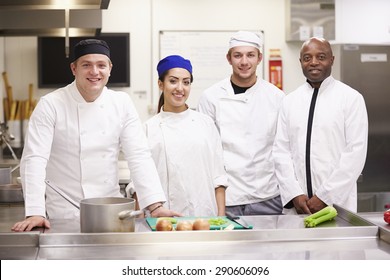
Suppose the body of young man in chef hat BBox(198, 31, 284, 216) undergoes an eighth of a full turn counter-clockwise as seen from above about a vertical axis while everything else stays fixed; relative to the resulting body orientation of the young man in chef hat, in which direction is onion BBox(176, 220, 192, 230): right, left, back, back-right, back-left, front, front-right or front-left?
front-right

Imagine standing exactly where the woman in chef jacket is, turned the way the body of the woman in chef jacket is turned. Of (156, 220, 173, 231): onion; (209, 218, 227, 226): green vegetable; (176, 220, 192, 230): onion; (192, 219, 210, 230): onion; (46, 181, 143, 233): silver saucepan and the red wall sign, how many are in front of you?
5

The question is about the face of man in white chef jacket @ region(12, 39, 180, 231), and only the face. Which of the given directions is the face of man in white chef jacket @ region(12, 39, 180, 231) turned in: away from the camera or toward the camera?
toward the camera

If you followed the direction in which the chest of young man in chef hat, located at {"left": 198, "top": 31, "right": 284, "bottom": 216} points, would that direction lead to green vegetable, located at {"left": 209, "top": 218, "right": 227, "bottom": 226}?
yes

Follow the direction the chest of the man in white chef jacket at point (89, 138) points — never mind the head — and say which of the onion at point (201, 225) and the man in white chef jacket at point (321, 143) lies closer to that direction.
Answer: the onion

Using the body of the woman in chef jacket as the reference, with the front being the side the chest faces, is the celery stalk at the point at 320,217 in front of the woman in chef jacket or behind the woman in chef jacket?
in front

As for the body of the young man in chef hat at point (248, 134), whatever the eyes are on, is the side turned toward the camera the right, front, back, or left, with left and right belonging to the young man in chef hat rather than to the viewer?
front

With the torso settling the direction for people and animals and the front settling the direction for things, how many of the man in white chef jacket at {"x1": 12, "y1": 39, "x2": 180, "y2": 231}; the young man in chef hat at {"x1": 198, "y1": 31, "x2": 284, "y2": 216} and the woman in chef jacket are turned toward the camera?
3

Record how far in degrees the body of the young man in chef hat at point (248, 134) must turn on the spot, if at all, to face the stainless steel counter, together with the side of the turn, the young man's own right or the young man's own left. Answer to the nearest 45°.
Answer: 0° — they already face it

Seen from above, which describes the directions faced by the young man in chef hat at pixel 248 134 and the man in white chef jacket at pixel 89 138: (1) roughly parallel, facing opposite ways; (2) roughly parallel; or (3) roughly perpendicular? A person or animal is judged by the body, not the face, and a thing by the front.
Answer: roughly parallel

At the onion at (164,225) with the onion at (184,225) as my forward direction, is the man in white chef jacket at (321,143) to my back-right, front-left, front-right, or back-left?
front-left

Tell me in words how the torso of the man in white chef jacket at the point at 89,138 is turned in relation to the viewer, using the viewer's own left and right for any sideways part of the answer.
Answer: facing the viewer

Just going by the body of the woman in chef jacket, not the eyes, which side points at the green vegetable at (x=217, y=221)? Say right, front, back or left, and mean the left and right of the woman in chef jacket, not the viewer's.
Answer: front

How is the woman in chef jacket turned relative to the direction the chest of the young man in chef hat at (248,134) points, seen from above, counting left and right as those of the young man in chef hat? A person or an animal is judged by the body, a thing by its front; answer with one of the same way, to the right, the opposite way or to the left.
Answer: the same way

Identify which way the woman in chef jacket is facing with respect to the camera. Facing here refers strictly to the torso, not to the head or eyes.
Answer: toward the camera

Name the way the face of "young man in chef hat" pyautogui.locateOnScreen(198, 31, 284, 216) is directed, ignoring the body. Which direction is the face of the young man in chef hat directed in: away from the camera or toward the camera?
toward the camera

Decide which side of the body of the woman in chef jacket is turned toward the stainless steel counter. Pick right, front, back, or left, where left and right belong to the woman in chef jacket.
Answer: front

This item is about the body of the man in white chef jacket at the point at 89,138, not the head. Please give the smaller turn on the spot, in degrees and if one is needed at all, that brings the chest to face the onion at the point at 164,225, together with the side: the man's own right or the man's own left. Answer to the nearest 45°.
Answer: approximately 45° to the man's own left
